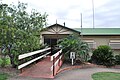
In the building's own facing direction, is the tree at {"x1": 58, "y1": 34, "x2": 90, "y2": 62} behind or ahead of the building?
ahead

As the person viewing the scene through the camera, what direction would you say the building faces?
facing the viewer

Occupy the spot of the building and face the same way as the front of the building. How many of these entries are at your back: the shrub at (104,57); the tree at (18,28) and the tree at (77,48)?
0

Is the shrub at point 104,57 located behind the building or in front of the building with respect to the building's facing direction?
in front

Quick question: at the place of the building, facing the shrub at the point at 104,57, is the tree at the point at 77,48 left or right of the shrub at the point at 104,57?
right
